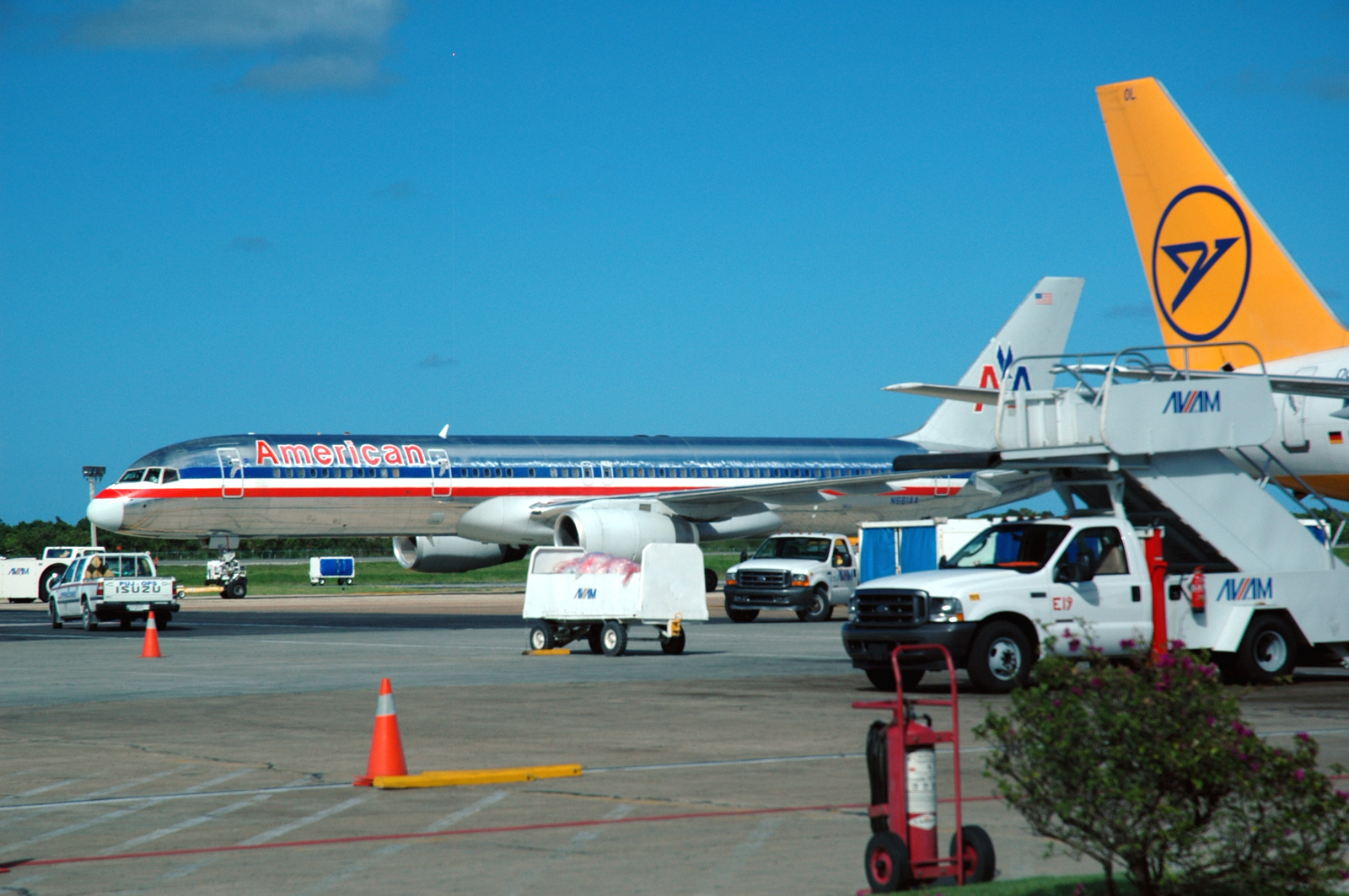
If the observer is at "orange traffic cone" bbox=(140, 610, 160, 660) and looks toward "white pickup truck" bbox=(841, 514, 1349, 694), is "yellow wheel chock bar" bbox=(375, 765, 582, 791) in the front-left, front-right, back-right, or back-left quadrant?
front-right

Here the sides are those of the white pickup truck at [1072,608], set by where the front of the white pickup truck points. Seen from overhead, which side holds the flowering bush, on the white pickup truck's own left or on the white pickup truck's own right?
on the white pickup truck's own left

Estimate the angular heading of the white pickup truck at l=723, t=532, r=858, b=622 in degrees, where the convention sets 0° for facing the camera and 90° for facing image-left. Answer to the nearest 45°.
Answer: approximately 45°

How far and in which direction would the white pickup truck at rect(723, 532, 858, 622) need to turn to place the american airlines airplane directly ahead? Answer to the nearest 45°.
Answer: approximately 90° to its right

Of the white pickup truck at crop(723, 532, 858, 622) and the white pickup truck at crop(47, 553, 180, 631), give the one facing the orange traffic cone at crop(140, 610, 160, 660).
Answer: the white pickup truck at crop(723, 532, 858, 622)

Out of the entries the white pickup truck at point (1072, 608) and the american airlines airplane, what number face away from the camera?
0

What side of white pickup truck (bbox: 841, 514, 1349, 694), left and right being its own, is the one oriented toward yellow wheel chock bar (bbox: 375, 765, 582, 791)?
front

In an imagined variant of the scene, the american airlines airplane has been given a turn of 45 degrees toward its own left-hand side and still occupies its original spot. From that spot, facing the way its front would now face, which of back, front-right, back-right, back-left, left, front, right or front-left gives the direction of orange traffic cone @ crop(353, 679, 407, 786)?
front

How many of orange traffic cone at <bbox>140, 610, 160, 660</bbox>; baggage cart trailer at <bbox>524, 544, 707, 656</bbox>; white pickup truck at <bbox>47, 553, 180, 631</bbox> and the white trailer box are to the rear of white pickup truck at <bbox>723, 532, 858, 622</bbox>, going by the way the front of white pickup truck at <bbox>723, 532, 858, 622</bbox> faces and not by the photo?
1

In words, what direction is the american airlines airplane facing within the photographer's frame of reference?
facing the viewer and to the left of the viewer

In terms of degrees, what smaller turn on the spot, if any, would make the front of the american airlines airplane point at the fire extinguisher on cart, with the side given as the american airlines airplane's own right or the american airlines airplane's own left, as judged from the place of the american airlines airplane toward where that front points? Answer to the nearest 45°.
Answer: approximately 45° to the american airlines airplane's own left

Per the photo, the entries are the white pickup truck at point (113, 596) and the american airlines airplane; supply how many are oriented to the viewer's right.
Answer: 0

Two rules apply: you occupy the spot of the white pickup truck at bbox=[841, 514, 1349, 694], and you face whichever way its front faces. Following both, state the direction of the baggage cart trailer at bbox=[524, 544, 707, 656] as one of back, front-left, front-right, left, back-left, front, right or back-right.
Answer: right
